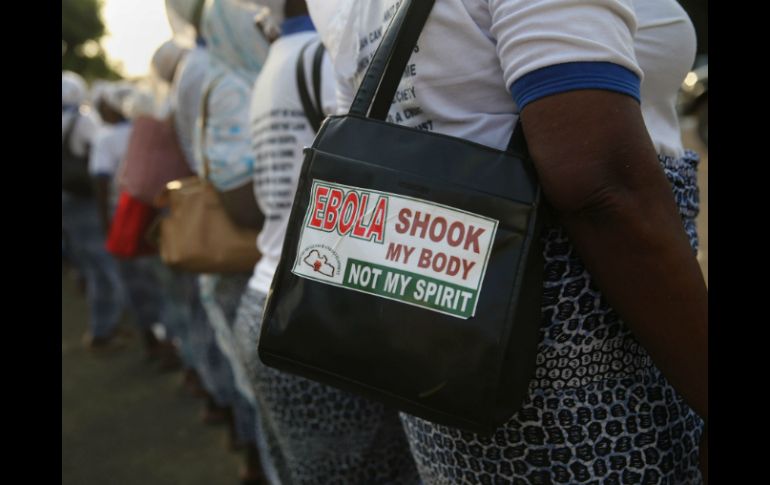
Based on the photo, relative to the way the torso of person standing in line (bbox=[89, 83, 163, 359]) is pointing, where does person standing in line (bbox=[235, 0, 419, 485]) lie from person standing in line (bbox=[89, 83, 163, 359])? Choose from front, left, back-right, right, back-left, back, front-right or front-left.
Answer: back-right

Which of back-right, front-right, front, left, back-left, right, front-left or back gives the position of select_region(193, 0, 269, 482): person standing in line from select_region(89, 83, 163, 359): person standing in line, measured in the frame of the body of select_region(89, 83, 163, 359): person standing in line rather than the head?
back-right
